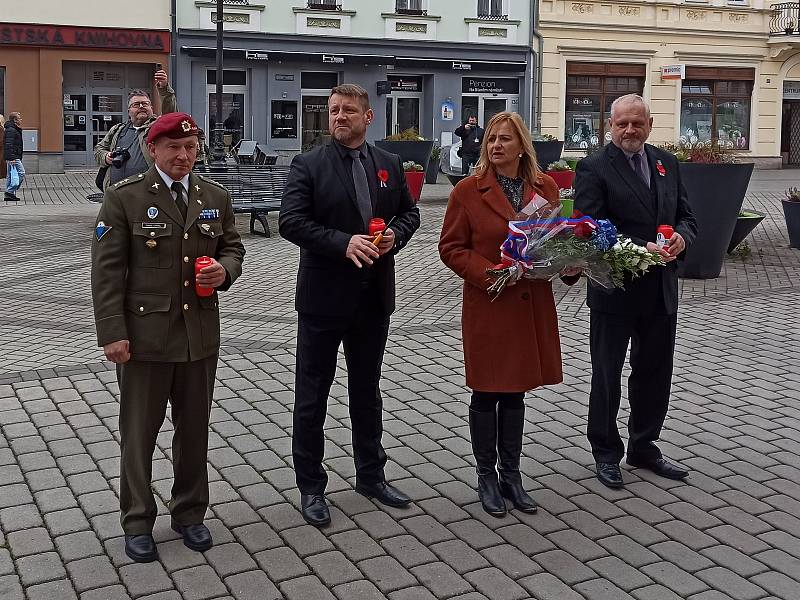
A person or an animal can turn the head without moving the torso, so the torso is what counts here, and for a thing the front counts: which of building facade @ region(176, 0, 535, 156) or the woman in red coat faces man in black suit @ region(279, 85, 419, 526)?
the building facade

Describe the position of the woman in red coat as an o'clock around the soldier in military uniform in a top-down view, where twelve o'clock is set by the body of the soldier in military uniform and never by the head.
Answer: The woman in red coat is roughly at 10 o'clock from the soldier in military uniform.

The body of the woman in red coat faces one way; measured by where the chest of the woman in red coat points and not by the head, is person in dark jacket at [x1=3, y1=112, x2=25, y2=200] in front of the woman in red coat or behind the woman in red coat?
behind

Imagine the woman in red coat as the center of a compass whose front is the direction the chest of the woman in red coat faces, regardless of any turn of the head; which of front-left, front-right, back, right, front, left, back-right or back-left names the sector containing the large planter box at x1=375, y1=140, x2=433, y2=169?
back-left

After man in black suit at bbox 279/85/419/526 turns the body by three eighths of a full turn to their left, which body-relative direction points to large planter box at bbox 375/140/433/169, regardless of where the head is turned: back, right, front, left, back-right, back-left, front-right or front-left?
front

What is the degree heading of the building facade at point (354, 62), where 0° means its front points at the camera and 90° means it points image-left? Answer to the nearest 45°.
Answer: approximately 0°

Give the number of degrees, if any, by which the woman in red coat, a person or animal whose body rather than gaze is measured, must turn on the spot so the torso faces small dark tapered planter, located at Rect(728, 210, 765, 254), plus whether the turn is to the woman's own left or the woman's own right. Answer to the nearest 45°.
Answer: approximately 135° to the woman's own left

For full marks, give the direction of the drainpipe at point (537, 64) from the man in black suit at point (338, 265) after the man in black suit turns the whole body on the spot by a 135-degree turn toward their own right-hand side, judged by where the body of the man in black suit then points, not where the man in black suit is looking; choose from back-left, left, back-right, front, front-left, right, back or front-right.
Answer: right

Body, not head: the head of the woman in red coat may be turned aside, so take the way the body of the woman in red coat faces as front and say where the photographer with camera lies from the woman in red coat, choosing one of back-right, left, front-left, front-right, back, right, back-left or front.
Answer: back

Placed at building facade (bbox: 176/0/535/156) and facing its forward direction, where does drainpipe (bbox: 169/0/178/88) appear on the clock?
The drainpipe is roughly at 2 o'clock from the building facade.
